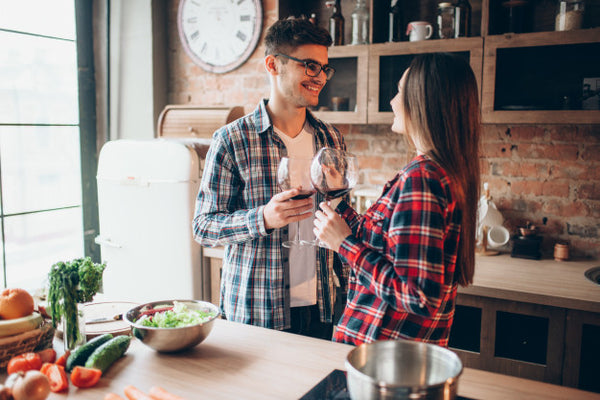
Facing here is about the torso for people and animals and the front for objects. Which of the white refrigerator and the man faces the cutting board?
the white refrigerator

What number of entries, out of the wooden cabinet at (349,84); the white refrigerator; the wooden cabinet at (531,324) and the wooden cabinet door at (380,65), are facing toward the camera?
4

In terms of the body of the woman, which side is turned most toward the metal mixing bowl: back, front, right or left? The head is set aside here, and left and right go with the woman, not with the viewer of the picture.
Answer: front

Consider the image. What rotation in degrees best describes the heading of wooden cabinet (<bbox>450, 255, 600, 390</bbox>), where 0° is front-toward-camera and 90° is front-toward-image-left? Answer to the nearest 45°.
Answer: approximately 0°

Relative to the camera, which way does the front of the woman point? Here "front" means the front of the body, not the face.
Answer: to the viewer's left

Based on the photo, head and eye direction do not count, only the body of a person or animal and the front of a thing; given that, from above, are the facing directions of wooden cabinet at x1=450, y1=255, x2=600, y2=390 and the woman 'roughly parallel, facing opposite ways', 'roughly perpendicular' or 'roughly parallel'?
roughly perpendicular

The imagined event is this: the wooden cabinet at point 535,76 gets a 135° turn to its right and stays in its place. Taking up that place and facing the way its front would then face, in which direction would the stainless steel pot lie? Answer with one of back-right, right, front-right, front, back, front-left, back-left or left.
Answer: back-left

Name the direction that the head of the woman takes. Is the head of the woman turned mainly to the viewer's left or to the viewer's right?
to the viewer's left

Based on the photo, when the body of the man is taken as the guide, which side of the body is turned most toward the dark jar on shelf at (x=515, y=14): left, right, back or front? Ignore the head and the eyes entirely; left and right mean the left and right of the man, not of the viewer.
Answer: left

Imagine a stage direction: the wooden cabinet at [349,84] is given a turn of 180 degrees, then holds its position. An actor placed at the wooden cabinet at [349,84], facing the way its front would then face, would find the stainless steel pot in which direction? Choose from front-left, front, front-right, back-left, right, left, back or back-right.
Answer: back

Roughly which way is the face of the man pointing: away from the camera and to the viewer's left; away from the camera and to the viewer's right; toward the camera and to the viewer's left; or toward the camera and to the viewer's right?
toward the camera and to the viewer's right

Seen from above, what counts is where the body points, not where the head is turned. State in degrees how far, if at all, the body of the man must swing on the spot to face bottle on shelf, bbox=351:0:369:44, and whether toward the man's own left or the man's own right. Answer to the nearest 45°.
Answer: approximately 90° to the man's own left

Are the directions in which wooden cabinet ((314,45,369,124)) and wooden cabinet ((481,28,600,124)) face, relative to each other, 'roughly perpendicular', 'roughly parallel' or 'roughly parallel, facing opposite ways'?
roughly parallel

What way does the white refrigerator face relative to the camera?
toward the camera

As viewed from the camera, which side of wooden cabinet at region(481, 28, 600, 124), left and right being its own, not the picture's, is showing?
front

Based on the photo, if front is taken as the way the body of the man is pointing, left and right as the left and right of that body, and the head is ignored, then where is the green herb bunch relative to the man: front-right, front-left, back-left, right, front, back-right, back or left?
right

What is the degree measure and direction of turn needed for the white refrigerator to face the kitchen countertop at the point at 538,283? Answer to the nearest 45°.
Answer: approximately 45° to its left

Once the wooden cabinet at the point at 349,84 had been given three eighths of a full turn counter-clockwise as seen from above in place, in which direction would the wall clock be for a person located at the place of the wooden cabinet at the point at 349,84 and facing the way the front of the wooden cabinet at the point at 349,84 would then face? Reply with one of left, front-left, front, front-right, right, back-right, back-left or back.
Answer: left
